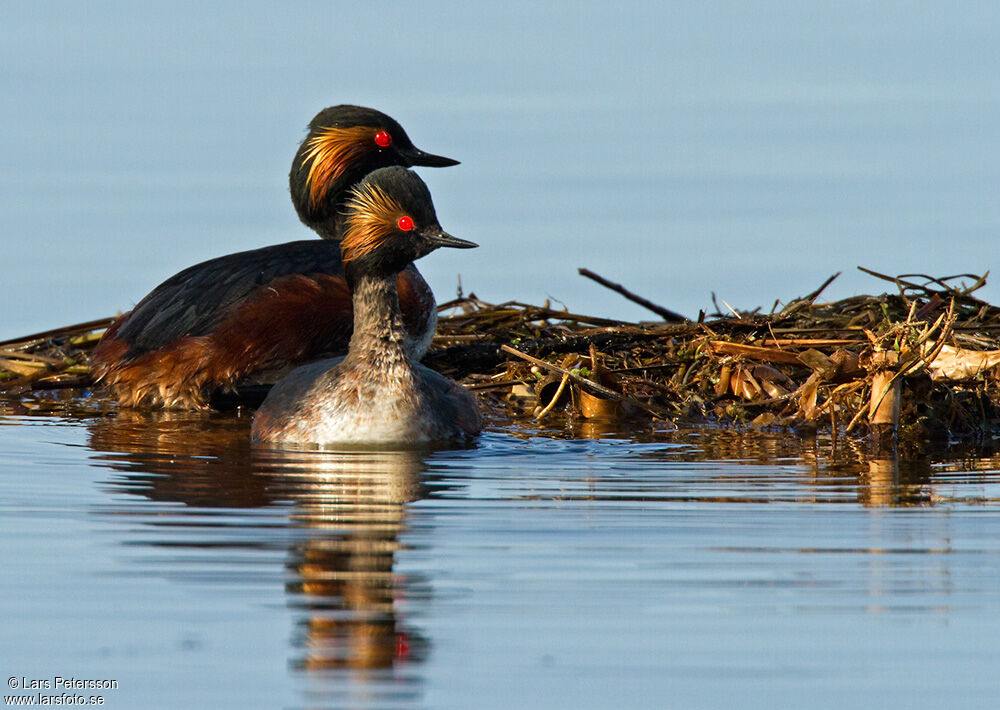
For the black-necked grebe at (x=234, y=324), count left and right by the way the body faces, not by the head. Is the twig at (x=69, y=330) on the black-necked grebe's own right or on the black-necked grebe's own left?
on the black-necked grebe's own left

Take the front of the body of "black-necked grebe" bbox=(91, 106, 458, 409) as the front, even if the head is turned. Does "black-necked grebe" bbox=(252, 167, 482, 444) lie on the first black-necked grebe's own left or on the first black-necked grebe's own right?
on the first black-necked grebe's own right

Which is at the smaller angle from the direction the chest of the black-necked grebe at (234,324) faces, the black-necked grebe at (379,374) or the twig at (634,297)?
the twig

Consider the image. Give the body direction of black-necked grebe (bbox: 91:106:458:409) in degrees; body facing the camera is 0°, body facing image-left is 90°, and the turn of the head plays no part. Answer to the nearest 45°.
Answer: approximately 270°

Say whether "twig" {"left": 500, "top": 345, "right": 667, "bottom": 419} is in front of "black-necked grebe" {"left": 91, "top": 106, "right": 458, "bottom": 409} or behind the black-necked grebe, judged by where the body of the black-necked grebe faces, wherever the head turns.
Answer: in front

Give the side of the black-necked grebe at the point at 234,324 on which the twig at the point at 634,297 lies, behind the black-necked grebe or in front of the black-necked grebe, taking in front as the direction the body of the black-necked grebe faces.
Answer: in front
